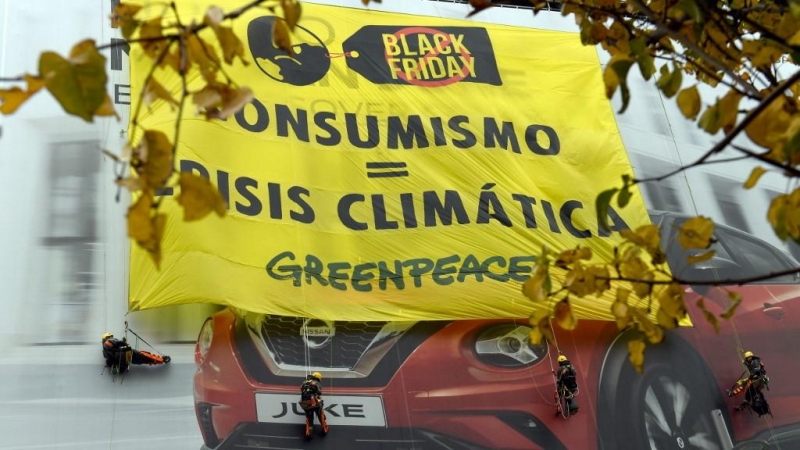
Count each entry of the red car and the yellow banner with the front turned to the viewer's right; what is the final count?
0

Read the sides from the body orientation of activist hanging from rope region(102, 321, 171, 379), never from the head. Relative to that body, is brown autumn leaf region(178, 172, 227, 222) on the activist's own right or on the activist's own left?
on the activist's own right

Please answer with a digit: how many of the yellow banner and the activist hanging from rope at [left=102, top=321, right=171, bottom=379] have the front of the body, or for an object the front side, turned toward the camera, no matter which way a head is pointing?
1

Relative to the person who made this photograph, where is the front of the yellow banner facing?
facing the viewer

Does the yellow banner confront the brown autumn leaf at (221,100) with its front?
yes

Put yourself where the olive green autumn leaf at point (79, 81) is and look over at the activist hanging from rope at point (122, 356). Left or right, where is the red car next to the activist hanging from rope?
right

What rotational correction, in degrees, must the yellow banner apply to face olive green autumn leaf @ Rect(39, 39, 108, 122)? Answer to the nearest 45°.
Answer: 0° — it already faces it
